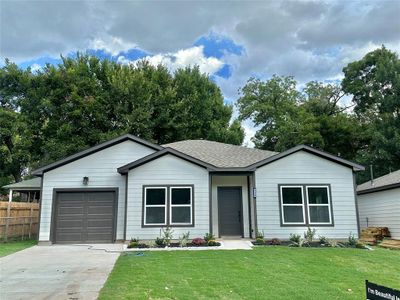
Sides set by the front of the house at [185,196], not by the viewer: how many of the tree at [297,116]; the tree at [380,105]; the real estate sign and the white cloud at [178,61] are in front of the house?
1

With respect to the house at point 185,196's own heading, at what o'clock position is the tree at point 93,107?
The tree is roughly at 5 o'clock from the house.

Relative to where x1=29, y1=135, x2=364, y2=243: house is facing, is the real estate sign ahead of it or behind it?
ahead

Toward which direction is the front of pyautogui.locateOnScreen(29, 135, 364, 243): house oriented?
toward the camera

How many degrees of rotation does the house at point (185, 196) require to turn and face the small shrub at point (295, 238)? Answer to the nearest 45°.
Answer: approximately 90° to its left

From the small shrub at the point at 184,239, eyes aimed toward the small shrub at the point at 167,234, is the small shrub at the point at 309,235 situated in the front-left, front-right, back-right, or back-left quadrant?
back-right

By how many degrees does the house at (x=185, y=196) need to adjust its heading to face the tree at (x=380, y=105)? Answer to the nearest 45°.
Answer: approximately 135° to its left

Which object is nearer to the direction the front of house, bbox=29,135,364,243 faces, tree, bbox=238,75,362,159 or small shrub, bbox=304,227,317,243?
the small shrub

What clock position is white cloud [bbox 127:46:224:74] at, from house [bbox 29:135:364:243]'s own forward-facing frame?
The white cloud is roughly at 6 o'clock from the house.

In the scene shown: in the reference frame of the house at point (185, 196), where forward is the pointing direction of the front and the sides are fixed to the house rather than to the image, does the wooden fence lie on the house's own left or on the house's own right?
on the house's own right
